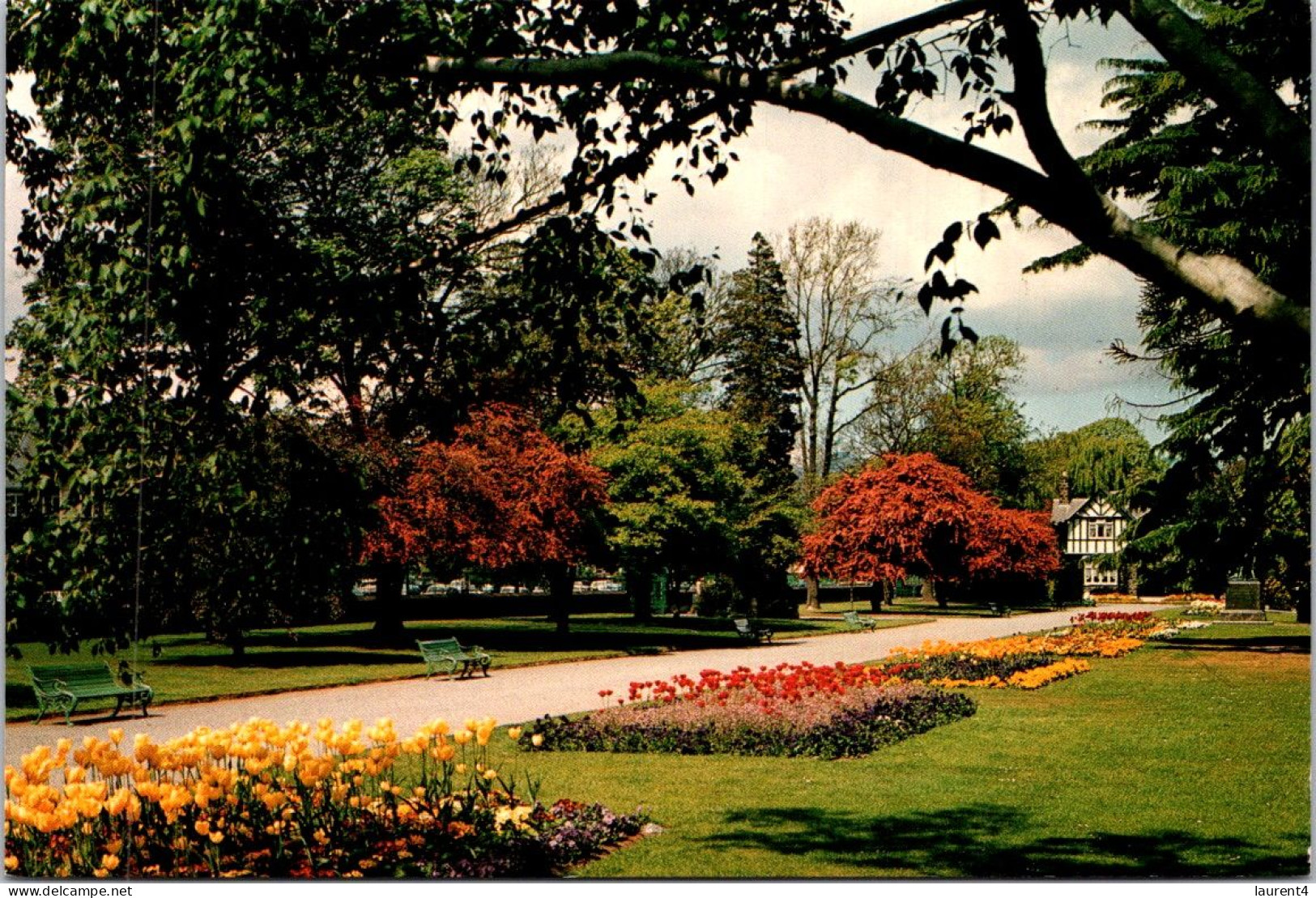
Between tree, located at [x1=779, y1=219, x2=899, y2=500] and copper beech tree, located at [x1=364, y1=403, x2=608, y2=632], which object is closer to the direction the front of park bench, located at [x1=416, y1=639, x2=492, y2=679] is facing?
the tree

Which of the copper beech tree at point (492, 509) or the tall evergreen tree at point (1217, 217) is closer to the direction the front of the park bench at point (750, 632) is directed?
the tall evergreen tree

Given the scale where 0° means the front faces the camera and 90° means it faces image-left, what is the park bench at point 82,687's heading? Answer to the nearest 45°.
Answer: approximately 315°

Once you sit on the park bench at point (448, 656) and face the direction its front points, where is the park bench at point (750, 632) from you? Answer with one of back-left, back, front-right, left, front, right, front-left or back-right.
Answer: front-left

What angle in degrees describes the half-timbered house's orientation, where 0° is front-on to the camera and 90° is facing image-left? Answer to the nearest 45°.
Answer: approximately 0°

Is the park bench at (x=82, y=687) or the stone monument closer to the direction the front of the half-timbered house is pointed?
the park bench

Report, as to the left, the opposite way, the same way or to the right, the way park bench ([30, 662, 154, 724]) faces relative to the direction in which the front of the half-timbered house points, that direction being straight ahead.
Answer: to the left
